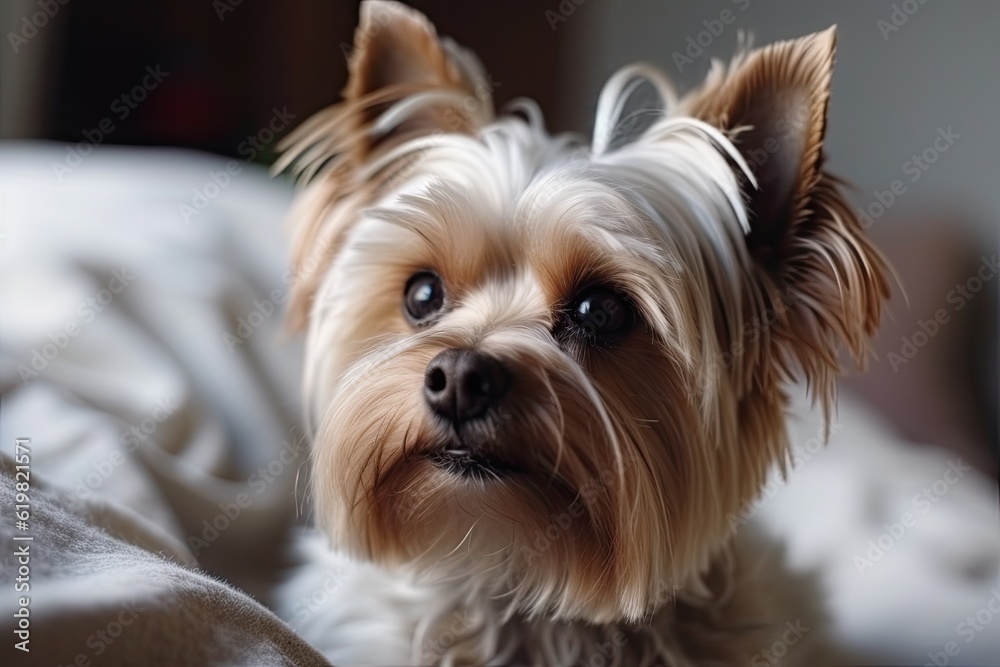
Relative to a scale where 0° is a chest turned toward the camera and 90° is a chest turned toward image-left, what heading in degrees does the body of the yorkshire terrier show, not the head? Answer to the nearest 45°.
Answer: approximately 45°
